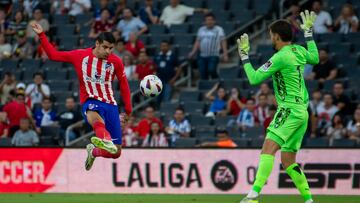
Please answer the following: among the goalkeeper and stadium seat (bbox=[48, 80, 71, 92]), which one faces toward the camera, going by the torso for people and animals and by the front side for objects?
the stadium seat

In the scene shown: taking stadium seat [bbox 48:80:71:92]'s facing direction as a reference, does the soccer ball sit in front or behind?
in front

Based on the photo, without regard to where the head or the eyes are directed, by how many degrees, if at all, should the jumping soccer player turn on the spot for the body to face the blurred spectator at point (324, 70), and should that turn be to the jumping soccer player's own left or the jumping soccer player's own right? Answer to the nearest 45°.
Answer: approximately 90° to the jumping soccer player's own left

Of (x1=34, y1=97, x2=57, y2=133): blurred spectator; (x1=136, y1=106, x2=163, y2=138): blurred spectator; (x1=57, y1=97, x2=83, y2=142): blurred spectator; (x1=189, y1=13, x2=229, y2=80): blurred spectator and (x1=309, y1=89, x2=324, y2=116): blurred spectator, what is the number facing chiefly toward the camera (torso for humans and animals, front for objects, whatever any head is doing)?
5

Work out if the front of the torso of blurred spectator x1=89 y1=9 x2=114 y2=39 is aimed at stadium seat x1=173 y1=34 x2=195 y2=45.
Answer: no

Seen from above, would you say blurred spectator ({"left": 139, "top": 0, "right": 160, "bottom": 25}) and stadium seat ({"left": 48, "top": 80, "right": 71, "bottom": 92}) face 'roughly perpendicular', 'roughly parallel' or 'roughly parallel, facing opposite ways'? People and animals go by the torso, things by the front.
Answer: roughly parallel

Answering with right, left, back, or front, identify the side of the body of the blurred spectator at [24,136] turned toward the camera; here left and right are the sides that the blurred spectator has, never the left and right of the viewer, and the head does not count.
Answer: front

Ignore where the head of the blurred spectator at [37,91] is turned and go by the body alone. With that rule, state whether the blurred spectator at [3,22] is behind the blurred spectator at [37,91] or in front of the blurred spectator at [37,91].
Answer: behind

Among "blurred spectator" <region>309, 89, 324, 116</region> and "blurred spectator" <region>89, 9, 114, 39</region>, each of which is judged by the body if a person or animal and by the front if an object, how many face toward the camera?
2

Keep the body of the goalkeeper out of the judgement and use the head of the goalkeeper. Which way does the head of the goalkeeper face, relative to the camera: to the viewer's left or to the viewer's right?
to the viewer's left

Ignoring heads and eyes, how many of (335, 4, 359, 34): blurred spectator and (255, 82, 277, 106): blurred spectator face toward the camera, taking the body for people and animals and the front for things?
2

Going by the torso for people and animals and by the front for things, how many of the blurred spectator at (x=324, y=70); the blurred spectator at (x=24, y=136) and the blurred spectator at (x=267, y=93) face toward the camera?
3

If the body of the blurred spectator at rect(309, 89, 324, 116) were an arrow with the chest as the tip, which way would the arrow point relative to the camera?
toward the camera

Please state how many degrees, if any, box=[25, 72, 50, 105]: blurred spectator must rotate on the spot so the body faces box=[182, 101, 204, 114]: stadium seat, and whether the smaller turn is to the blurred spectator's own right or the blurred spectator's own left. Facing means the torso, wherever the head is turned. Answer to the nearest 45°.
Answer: approximately 45° to the blurred spectator's own left

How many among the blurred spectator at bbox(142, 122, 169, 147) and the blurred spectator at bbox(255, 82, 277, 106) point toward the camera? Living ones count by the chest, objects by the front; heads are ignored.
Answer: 2
